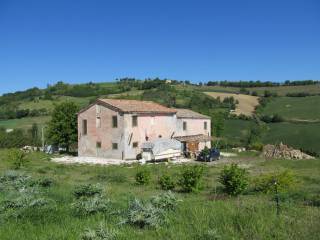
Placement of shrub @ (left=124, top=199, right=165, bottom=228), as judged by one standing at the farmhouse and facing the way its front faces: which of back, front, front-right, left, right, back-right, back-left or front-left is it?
front-right

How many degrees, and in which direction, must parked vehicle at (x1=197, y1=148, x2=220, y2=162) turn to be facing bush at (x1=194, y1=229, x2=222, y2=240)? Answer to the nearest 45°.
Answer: approximately 45° to its left

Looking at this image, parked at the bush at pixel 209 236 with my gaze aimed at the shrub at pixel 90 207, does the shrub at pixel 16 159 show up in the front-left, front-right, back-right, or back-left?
front-right

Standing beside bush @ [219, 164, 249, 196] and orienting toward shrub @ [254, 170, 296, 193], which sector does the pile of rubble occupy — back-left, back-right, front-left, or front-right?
front-left

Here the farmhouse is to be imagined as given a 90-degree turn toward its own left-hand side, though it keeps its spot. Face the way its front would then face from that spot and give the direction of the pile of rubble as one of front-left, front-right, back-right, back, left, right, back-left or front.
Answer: front-right

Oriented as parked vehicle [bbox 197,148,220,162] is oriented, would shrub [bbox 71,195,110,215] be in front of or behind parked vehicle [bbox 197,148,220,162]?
in front

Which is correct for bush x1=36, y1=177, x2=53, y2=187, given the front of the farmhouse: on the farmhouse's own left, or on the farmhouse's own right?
on the farmhouse's own right

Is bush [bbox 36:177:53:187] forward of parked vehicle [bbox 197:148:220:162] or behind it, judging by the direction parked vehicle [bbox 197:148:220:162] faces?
forward

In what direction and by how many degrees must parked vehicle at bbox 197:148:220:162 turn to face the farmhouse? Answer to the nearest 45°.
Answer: approximately 45° to its right

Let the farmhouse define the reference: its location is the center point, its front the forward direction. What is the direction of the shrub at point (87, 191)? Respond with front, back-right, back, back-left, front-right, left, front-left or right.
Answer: front-right

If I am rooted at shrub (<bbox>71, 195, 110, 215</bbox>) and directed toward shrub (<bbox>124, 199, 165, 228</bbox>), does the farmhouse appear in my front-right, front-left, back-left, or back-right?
back-left

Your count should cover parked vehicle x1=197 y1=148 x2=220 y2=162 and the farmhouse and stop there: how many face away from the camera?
0

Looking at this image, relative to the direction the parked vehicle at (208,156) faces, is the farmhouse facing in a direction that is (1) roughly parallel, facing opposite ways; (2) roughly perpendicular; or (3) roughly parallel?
roughly perpendicular
